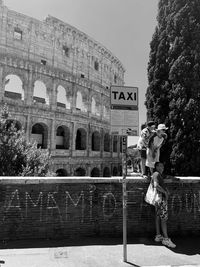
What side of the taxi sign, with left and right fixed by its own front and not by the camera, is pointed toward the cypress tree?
back

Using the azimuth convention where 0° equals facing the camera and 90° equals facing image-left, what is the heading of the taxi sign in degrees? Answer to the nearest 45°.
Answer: approximately 0°

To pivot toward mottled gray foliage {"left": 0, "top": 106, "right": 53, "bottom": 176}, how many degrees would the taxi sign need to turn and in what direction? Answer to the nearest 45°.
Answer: approximately 135° to its right

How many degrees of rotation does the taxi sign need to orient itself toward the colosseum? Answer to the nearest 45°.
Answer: approximately 180°

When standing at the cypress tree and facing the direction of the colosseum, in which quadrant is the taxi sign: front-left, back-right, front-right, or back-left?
back-left
